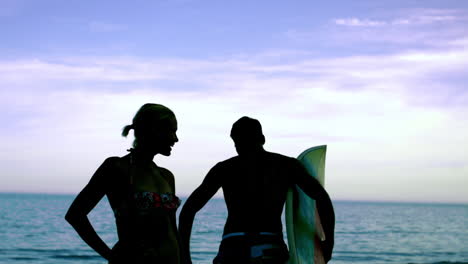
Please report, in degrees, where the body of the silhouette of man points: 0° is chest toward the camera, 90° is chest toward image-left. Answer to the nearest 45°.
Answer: approximately 180°

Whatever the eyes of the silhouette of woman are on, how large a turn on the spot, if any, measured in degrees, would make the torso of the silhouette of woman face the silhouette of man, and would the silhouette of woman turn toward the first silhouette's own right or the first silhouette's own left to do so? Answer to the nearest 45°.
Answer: approximately 90° to the first silhouette's own left

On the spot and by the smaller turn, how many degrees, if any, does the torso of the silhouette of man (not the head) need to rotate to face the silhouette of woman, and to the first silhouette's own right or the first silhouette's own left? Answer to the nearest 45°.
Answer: approximately 135° to the first silhouette's own left

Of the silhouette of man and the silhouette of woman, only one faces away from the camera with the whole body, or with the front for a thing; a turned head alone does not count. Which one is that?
the silhouette of man

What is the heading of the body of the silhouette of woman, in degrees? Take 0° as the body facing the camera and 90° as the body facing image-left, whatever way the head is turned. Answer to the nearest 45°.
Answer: approximately 315°

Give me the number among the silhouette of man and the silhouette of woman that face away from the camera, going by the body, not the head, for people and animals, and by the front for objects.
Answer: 1
